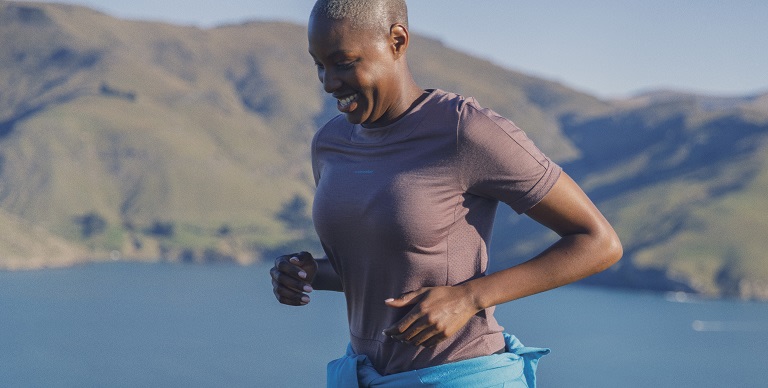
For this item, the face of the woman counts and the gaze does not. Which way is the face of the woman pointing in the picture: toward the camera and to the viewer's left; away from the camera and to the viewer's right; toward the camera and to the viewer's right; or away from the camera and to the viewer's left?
toward the camera and to the viewer's left

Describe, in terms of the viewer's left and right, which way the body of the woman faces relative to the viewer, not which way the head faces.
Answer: facing the viewer and to the left of the viewer
